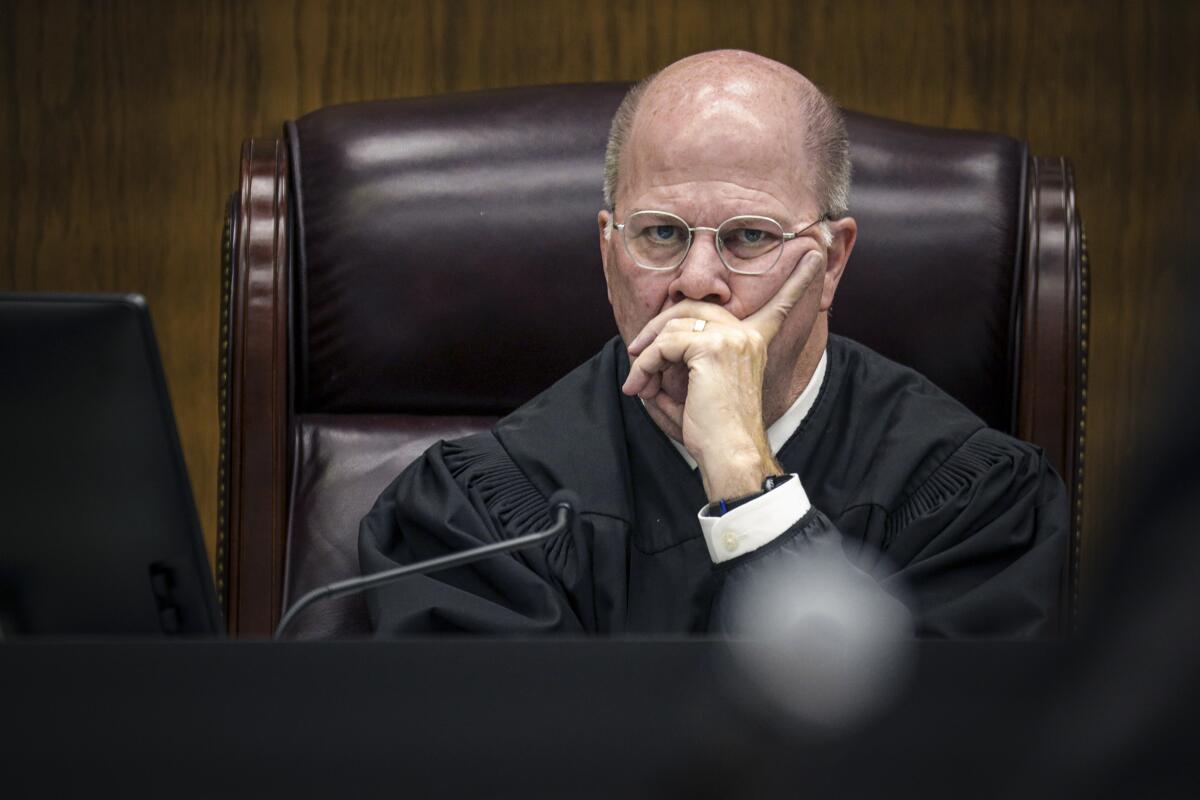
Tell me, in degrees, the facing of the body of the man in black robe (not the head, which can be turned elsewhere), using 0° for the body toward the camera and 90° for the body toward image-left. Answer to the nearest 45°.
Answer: approximately 0°

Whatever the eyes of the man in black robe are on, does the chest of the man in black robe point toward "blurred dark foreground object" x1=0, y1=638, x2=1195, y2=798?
yes

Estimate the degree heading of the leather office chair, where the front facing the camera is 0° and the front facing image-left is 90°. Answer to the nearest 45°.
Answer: approximately 0°
